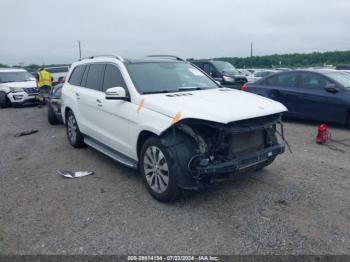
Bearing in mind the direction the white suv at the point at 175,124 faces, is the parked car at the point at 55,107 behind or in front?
behind

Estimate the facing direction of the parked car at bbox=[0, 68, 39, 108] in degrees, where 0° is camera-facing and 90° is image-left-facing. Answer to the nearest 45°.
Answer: approximately 315°

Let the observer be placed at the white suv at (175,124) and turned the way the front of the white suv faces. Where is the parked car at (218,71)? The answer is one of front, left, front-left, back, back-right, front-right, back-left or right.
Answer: back-left

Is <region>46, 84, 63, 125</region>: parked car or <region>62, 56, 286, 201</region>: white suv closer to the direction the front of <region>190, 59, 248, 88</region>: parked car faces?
the white suv

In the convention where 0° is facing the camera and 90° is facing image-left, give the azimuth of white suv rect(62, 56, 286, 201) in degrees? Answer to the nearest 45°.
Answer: approximately 315°

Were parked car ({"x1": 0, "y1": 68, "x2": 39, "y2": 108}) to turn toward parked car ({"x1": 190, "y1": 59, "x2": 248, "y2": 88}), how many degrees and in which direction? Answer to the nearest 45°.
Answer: approximately 45° to its left

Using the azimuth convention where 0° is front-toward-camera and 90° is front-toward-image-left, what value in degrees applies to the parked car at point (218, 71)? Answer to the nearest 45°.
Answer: approximately 315°

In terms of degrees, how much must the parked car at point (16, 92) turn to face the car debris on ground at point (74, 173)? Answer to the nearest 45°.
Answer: approximately 45° to its right

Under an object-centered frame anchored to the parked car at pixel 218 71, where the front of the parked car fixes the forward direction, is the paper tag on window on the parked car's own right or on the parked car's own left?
on the parked car's own right
